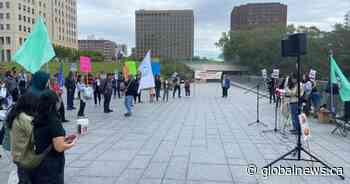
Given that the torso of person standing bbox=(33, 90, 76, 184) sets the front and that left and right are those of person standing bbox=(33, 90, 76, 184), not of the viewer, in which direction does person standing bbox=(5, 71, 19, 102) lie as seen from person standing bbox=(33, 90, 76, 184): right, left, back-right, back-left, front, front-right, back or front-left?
left

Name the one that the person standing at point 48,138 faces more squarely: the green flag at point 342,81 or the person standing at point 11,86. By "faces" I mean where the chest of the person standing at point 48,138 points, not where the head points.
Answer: the green flag

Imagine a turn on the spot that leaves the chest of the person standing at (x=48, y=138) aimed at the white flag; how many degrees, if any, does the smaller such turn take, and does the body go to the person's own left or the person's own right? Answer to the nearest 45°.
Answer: approximately 90° to the person's own left

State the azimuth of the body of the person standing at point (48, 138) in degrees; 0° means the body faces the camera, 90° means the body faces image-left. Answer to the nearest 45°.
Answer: approximately 270°

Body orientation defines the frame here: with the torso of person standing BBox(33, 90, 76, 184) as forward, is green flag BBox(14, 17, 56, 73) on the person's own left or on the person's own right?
on the person's own left
